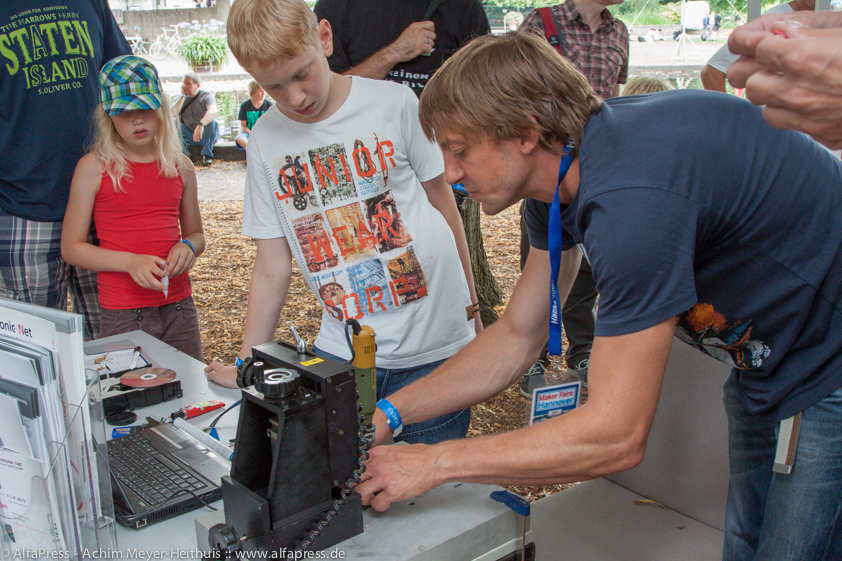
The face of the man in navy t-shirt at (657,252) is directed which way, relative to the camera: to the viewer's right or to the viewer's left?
to the viewer's left

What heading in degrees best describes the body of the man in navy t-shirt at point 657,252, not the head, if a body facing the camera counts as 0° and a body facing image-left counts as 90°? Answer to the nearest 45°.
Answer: approximately 90°

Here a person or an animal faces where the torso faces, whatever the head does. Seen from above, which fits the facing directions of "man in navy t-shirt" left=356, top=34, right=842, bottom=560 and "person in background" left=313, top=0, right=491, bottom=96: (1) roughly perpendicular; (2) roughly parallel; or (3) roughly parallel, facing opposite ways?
roughly perpendicular

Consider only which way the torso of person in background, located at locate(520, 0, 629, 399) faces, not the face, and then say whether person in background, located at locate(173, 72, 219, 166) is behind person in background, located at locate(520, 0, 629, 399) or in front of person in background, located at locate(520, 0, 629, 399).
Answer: behind

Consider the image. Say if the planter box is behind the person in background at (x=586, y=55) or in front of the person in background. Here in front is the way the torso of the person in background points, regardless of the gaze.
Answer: behind

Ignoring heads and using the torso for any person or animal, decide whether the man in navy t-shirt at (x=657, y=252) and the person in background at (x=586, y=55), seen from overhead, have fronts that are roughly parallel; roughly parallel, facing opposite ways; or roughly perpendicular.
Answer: roughly perpendicular

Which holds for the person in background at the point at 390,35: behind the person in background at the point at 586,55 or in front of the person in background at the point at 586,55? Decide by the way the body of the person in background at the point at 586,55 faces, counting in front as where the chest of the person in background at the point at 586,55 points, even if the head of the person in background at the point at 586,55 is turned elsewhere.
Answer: in front
